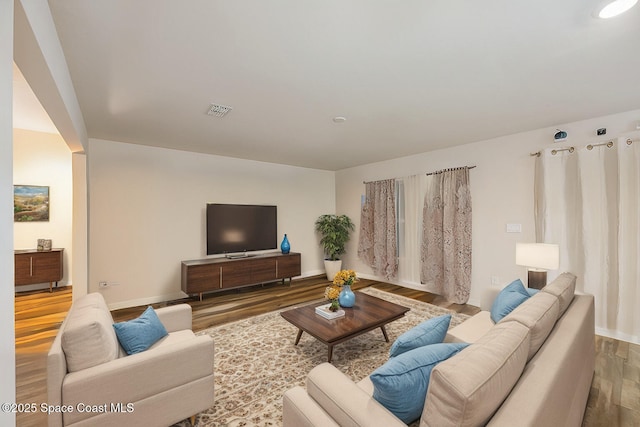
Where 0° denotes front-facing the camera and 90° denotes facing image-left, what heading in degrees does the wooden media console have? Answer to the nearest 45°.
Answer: approximately 315°

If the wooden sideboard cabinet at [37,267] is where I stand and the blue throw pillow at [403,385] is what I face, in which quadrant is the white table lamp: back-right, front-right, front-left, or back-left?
front-left

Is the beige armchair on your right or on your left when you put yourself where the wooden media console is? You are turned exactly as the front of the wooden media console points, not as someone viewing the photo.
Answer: on your right

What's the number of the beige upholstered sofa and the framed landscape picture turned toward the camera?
1

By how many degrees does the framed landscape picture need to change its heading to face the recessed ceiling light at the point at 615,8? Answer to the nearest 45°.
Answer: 0° — it already faces it

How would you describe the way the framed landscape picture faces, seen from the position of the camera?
facing the viewer

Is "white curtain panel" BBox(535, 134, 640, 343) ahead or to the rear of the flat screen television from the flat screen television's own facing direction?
ahead

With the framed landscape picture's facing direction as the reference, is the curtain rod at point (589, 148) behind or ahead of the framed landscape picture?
ahead

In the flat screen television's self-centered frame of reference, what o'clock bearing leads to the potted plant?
The potted plant is roughly at 10 o'clock from the flat screen television.

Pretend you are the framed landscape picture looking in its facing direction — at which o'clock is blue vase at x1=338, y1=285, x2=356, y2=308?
The blue vase is roughly at 11 o'clock from the framed landscape picture.

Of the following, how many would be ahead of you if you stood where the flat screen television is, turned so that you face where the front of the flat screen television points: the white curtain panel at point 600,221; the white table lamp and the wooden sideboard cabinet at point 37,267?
2

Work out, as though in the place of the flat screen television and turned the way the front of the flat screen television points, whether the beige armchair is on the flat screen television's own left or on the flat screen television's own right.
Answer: on the flat screen television's own right

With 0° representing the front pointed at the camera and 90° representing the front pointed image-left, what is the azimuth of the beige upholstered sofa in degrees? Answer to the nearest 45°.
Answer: approximately 135°

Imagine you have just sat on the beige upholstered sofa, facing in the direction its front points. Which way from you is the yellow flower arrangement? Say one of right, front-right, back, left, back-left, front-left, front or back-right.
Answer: front
